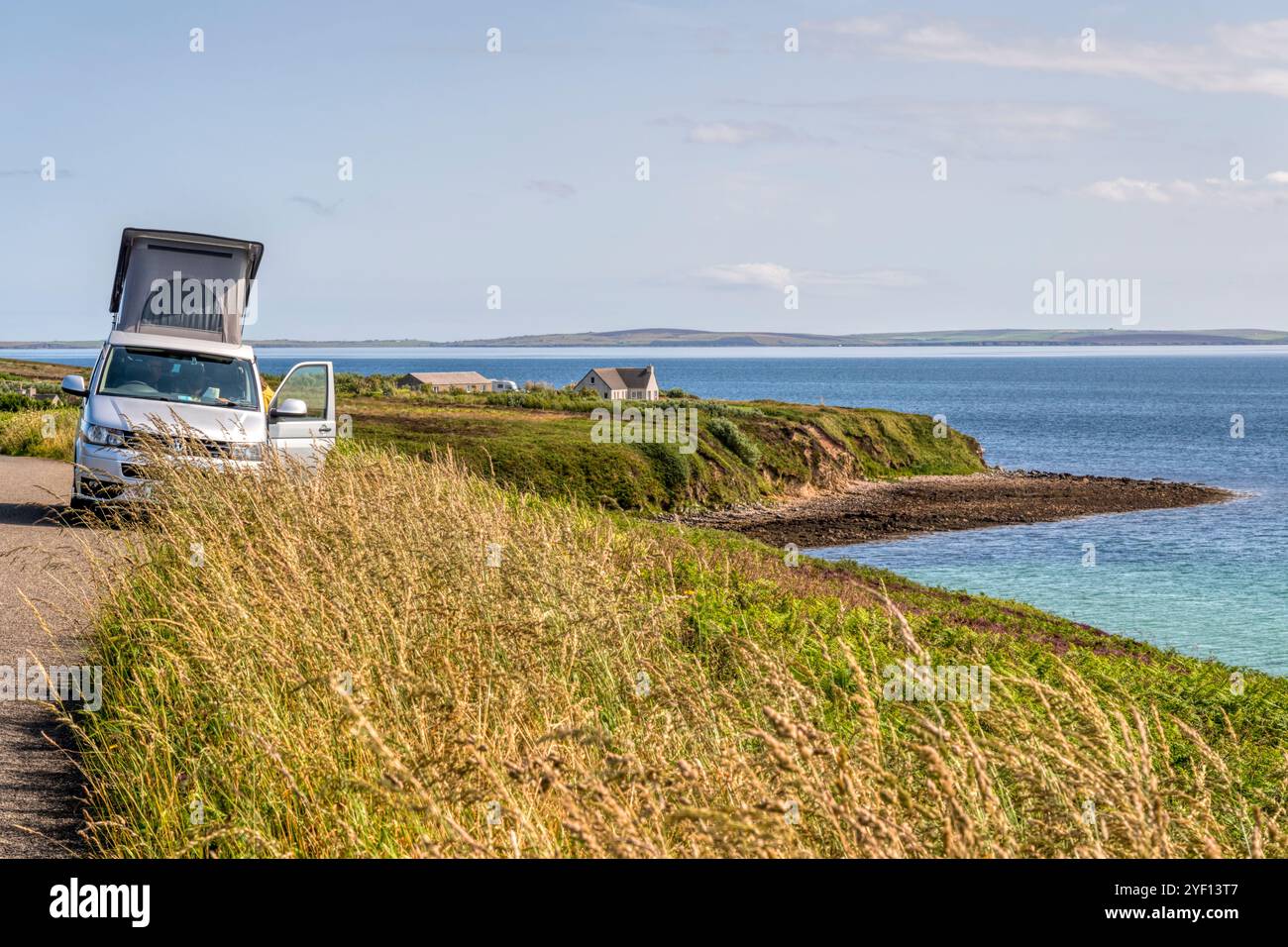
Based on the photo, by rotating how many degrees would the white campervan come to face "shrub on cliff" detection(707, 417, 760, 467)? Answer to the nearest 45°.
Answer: approximately 135° to its left

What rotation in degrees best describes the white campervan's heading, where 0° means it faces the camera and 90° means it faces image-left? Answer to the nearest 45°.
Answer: approximately 0°
